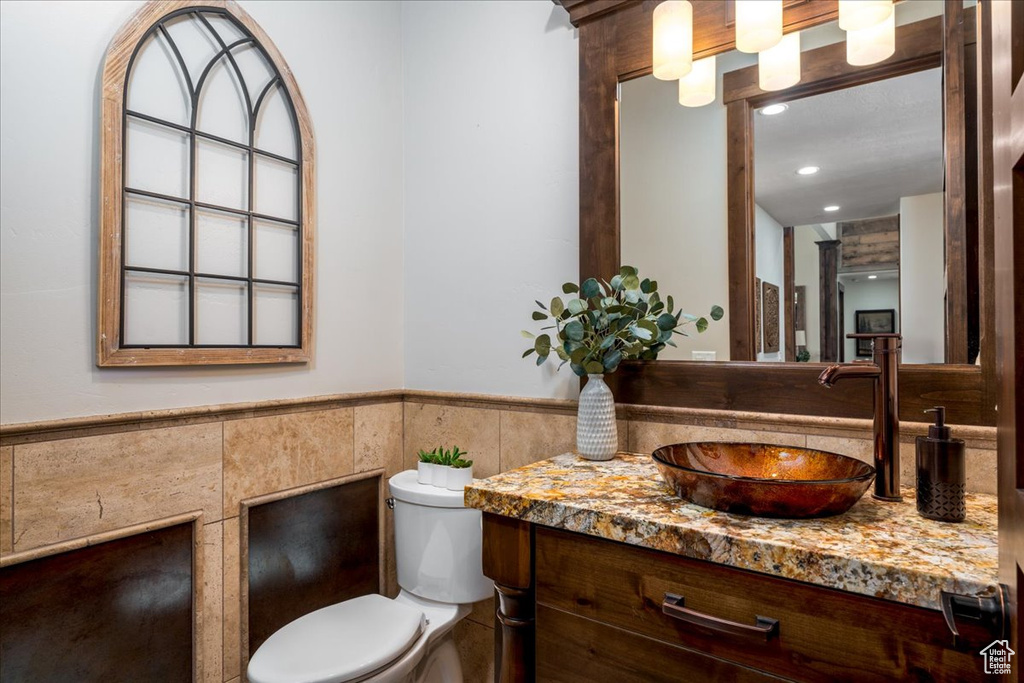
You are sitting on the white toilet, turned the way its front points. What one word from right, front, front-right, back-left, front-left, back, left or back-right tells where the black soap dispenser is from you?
left

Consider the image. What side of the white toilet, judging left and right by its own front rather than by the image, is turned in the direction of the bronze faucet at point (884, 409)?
left

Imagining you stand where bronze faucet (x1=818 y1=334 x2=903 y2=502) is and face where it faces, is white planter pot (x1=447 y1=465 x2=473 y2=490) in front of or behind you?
in front

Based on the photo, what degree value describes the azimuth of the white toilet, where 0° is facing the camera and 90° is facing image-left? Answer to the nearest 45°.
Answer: approximately 45°

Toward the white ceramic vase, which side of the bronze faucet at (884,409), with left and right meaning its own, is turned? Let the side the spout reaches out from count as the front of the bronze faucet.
front

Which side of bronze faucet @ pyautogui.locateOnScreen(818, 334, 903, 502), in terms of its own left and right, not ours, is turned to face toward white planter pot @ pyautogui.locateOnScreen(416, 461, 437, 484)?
front

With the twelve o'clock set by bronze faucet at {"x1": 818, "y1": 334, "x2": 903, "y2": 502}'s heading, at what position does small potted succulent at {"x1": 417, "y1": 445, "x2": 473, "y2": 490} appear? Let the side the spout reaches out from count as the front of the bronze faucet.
The small potted succulent is roughly at 12 o'clock from the bronze faucet.

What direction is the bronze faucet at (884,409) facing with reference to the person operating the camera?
facing to the left of the viewer

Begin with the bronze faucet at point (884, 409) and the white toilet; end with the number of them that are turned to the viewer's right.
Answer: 0

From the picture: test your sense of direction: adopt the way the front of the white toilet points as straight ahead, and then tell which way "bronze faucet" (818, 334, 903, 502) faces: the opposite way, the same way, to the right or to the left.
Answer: to the right

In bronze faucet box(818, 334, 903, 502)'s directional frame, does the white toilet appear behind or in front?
in front
